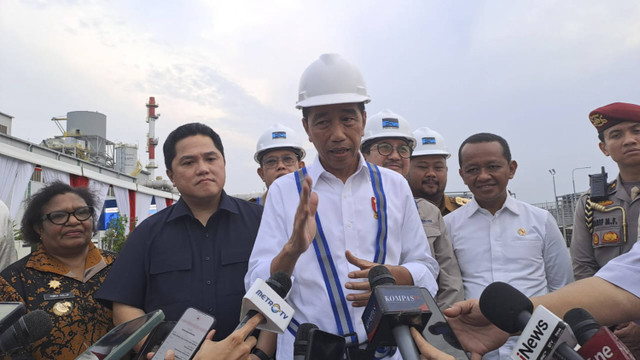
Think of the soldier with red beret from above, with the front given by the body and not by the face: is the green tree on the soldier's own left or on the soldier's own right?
on the soldier's own right

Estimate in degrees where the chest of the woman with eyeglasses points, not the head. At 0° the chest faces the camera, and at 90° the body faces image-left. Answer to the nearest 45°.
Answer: approximately 315°

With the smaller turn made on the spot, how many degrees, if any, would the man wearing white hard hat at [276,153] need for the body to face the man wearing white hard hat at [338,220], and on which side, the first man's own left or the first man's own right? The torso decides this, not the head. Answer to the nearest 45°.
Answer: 0° — they already face them

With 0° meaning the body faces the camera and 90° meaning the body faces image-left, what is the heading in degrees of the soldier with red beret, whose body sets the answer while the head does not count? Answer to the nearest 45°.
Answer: approximately 0°

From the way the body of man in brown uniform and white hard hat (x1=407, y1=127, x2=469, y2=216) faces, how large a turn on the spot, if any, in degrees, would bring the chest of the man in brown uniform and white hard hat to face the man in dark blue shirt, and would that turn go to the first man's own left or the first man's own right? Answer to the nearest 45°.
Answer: approximately 45° to the first man's own right

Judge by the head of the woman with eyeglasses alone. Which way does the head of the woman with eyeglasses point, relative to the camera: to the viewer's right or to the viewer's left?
to the viewer's right
